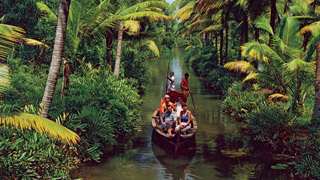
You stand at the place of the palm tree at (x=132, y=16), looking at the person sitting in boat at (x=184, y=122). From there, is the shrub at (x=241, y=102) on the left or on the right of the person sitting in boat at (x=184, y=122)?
left

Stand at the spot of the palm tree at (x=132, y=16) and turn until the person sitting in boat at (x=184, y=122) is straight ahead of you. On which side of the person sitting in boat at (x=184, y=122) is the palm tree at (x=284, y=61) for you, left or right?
left

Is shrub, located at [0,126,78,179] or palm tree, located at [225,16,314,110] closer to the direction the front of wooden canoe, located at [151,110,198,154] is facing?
the shrub

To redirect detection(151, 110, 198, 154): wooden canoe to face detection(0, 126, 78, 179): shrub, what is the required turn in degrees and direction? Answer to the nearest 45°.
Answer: approximately 45° to its right

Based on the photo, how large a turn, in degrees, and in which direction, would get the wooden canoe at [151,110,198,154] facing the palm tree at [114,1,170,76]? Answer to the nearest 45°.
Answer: approximately 180°

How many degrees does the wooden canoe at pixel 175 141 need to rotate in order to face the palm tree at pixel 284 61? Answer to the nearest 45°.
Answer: approximately 135° to its left

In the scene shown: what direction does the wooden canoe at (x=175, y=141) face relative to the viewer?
toward the camera
